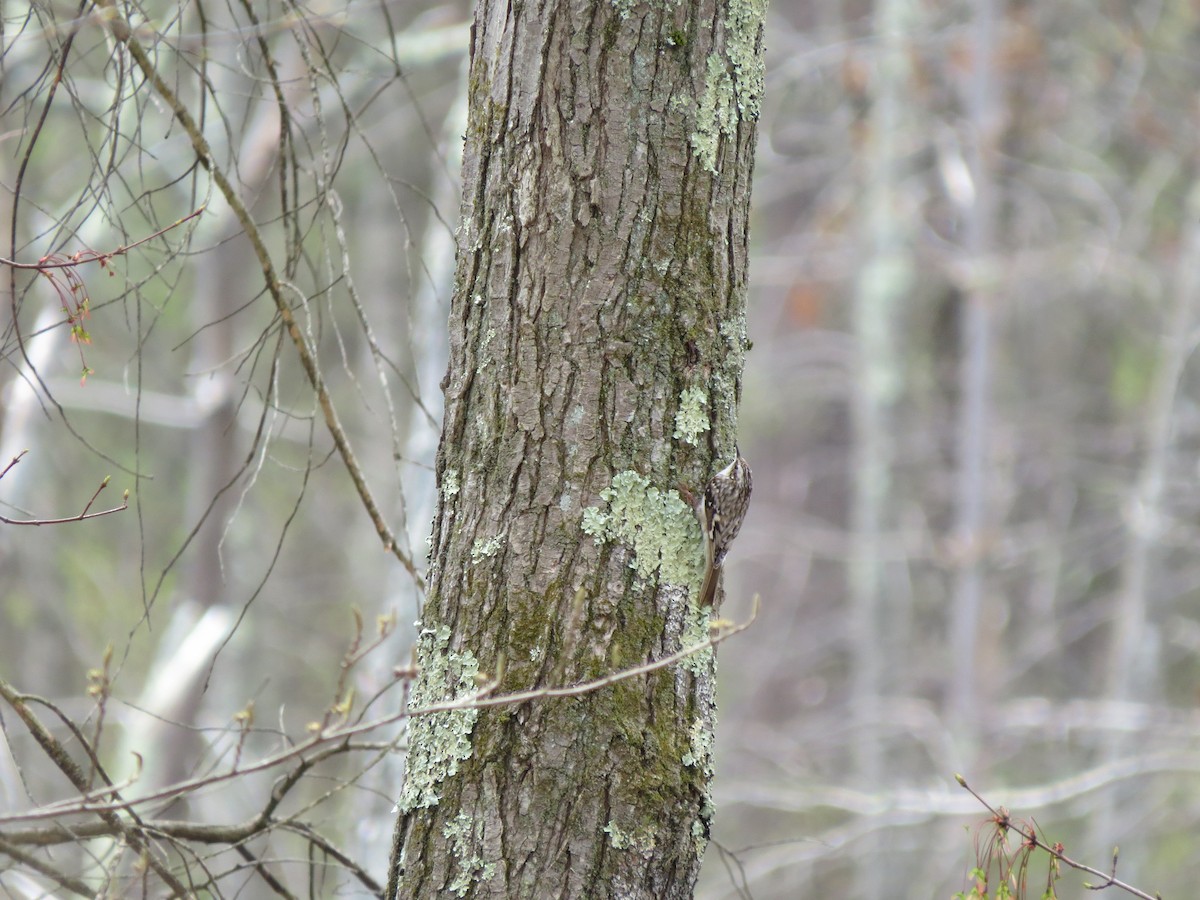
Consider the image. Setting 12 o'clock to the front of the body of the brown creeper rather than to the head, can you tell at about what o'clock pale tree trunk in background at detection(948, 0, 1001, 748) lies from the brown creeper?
The pale tree trunk in background is roughly at 2 o'clock from the brown creeper.

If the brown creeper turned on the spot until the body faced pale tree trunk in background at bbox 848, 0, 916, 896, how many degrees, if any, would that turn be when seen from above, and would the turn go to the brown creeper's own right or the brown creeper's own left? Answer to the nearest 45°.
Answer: approximately 45° to the brown creeper's own right

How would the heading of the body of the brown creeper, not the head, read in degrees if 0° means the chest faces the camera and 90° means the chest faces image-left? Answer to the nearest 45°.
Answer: approximately 135°
